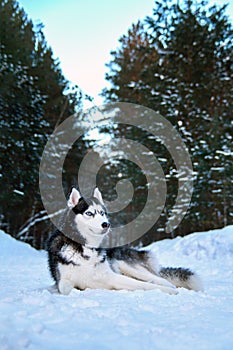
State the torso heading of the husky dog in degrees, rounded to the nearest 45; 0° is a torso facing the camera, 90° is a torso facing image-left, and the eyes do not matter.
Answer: approximately 45°

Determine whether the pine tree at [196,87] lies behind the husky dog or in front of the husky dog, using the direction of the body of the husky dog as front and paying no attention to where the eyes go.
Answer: behind
